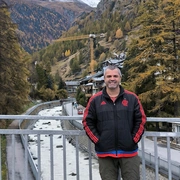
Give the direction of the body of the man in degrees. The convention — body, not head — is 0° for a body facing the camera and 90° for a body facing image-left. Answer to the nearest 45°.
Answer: approximately 0°

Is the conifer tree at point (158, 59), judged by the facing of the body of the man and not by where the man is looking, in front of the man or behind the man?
behind
